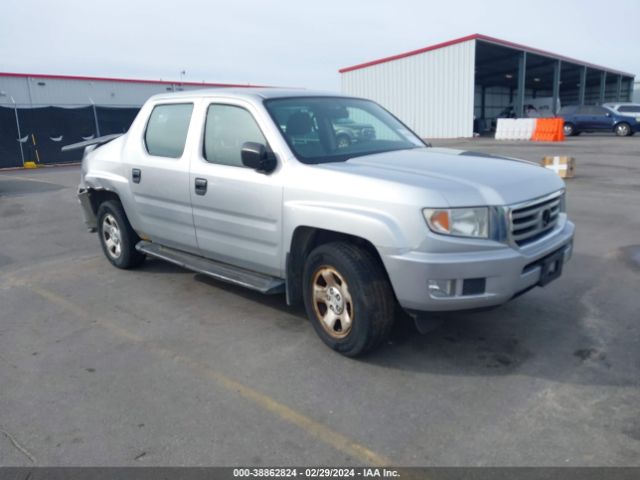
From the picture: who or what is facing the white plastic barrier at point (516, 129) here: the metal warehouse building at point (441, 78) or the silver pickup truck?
the metal warehouse building

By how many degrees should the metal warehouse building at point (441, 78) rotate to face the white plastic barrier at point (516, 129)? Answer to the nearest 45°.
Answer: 0° — it already faces it

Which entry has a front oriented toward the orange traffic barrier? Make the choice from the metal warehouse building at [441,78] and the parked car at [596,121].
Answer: the metal warehouse building

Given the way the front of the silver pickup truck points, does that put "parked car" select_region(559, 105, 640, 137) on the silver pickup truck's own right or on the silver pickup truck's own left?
on the silver pickup truck's own left

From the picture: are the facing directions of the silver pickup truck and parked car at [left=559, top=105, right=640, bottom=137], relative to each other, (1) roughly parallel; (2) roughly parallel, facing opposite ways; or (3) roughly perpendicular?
roughly parallel

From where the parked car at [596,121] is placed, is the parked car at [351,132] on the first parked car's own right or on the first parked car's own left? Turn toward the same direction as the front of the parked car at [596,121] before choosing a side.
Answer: on the first parked car's own right

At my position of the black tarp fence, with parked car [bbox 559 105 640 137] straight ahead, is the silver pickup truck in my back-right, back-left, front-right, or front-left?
front-right

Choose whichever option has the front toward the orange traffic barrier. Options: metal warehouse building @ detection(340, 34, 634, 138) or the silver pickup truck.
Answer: the metal warehouse building

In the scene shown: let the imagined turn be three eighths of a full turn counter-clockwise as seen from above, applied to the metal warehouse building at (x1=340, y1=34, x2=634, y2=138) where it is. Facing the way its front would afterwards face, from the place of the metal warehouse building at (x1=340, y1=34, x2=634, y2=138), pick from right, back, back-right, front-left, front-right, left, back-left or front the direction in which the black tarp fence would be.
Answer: back-left

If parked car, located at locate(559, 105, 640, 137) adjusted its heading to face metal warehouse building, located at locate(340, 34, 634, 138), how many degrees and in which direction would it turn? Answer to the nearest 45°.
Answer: approximately 180°

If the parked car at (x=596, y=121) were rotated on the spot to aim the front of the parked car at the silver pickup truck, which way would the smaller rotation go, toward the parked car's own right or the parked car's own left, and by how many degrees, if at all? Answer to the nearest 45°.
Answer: approximately 90° to the parked car's own right

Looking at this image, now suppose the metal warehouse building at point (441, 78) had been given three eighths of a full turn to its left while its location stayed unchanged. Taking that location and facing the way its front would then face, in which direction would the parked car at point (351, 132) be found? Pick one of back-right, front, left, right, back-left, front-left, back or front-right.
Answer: back

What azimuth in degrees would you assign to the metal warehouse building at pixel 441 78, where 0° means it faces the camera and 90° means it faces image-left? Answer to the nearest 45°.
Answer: approximately 315°

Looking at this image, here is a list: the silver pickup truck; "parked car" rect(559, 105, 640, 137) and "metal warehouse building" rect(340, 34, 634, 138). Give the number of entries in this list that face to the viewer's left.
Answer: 0

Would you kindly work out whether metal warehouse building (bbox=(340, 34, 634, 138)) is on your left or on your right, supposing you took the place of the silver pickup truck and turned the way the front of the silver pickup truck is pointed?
on your left

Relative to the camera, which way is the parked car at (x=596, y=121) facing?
to the viewer's right

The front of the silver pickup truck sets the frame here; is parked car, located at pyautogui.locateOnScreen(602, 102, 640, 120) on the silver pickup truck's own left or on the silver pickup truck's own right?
on the silver pickup truck's own left

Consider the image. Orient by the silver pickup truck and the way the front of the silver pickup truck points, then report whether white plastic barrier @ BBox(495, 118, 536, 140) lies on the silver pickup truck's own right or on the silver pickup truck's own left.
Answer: on the silver pickup truck's own left
